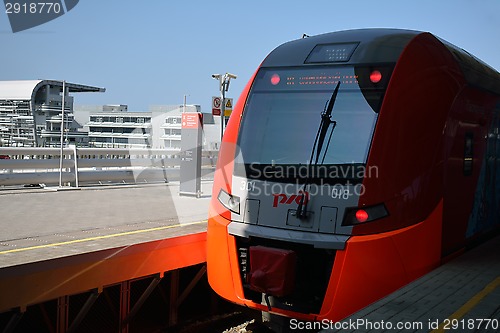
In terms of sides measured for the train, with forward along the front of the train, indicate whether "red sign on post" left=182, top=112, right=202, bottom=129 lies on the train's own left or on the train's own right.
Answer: on the train's own right

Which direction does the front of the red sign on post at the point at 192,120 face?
toward the camera

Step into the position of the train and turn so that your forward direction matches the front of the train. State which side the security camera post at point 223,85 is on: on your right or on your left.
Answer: on your right

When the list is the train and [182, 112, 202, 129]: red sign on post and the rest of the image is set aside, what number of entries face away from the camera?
0

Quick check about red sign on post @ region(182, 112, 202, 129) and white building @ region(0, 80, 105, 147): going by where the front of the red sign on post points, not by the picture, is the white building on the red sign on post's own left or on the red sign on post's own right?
on the red sign on post's own right

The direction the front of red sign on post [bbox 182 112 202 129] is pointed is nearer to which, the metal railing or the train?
the train

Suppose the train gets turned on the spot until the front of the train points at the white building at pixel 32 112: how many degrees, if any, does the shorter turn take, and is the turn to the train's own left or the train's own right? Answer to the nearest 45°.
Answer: approximately 90° to the train's own right

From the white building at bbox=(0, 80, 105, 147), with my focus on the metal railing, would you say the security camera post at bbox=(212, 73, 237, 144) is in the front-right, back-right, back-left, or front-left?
front-left

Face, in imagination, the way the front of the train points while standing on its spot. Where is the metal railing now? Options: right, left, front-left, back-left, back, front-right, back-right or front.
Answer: right

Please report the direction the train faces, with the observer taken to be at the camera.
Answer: facing the viewer and to the left of the viewer
